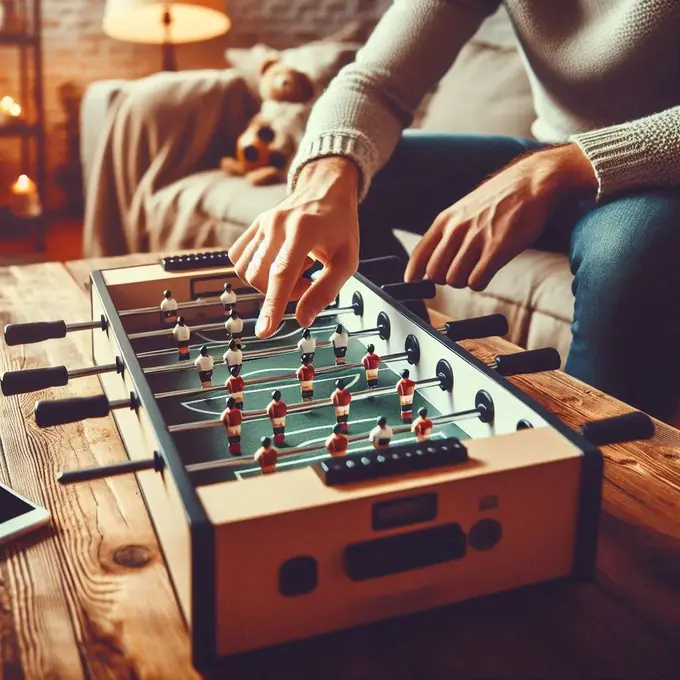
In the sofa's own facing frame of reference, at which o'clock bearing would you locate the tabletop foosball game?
The tabletop foosball game is roughly at 11 o'clock from the sofa.

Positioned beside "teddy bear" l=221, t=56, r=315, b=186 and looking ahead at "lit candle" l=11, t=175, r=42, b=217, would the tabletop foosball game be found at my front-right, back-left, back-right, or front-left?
back-left

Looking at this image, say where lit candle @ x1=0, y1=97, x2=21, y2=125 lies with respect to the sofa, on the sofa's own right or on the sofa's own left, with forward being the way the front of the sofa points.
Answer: on the sofa's own right

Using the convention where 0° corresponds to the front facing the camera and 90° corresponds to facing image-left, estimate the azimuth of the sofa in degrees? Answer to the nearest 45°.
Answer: approximately 45°

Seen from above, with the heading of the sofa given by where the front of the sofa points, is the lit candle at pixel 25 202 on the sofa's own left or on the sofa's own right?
on the sofa's own right

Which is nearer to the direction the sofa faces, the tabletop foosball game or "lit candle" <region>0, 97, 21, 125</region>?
the tabletop foosball game
